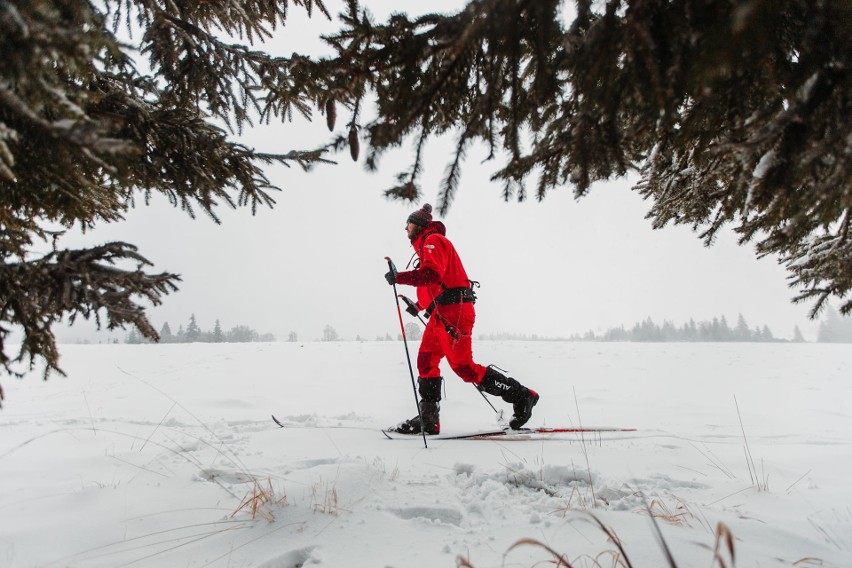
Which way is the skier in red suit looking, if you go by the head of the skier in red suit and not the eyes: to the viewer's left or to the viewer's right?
to the viewer's left

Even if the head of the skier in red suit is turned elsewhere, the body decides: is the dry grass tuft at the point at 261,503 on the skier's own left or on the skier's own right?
on the skier's own left

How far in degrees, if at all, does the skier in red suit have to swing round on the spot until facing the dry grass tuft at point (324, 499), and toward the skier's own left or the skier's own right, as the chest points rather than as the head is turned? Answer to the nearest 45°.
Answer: approximately 90° to the skier's own left

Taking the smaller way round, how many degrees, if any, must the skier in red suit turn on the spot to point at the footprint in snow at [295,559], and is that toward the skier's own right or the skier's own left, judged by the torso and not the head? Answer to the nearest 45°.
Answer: approximately 90° to the skier's own left

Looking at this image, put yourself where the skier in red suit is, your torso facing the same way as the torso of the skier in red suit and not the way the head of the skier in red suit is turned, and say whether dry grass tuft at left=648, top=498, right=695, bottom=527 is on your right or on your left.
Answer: on your left

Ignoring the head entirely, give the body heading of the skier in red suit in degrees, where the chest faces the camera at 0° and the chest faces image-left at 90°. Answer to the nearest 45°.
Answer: approximately 90°

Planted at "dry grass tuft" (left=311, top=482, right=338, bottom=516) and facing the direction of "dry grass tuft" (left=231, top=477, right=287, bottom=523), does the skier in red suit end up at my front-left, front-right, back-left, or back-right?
back-right
